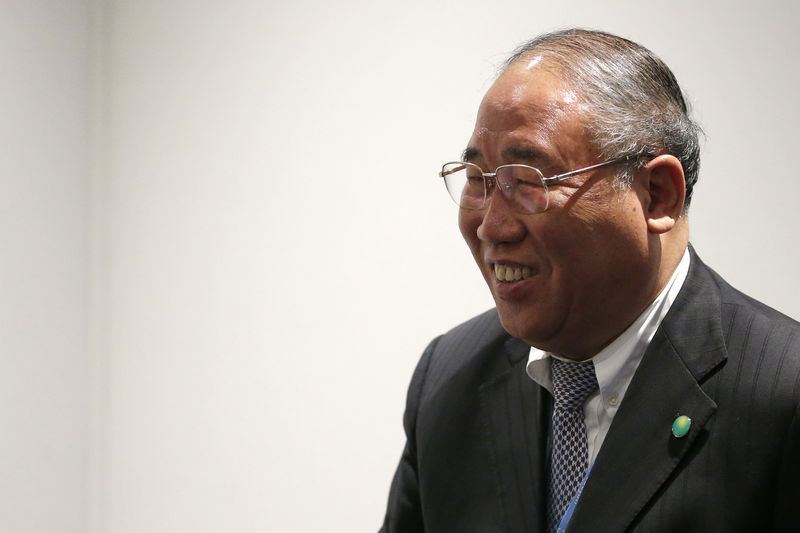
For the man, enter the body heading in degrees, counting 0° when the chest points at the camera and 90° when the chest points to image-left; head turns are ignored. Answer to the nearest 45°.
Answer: approximately 45°
